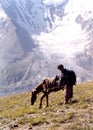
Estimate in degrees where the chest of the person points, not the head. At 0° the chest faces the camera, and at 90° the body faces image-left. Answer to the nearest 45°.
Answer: approximately 90°
